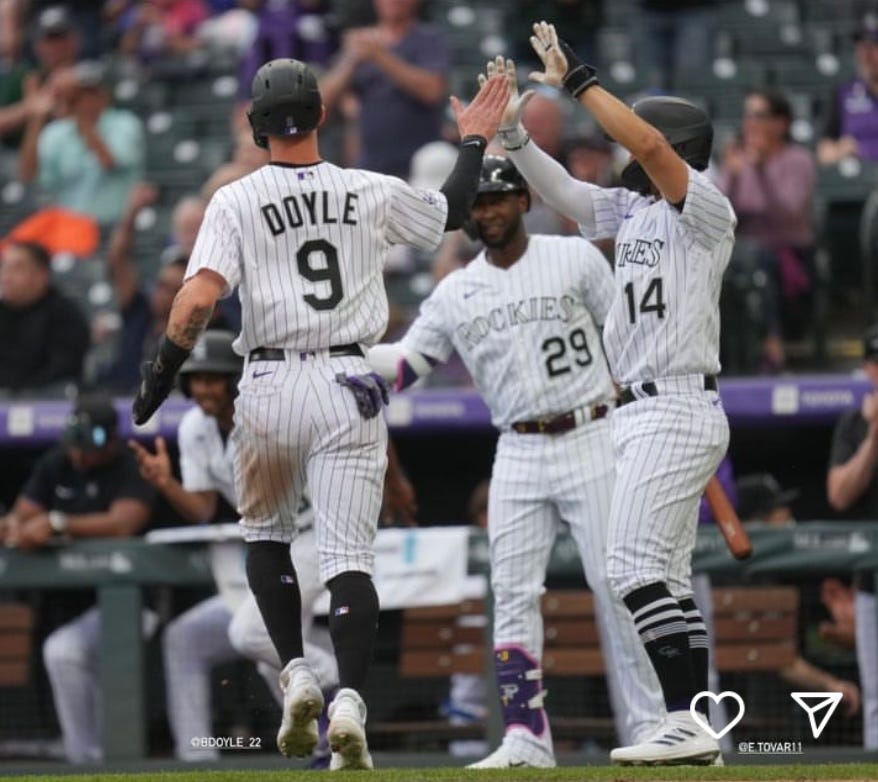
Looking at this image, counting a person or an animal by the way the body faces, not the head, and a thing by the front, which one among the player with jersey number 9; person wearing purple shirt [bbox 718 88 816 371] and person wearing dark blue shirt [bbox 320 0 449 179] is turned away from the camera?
the player with jersey number 9

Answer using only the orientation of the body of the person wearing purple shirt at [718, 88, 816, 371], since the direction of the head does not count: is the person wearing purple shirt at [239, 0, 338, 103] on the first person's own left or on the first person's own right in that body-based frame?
on the first person's own right

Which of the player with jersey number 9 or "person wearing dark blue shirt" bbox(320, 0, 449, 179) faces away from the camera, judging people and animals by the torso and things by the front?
the player with jersey number 9

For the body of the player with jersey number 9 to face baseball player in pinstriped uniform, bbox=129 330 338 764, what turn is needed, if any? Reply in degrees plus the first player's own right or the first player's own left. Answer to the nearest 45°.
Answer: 0° — they already face them

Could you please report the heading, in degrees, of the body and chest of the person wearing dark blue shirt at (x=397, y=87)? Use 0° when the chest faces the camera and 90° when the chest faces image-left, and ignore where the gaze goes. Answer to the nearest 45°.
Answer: approximately 45°

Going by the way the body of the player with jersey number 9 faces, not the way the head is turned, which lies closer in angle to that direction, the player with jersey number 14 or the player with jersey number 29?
the player with jersey number 29

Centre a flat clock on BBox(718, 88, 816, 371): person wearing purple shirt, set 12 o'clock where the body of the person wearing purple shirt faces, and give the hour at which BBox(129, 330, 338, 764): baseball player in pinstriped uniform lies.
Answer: The baseball player in pinstriped uniform is roughly at 12 o'clock from the person wearing purple shirt.

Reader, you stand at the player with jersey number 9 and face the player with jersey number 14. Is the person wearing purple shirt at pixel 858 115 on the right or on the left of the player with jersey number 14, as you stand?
left

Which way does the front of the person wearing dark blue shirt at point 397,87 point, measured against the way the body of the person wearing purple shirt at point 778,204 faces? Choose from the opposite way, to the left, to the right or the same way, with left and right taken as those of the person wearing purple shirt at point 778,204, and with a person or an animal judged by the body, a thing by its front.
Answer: the same way

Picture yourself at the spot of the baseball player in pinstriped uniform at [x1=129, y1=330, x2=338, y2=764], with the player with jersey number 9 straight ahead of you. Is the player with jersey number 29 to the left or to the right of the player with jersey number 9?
left

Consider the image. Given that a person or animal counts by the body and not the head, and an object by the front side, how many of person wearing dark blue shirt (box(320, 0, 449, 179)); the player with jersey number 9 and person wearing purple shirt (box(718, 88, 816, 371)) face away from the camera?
1

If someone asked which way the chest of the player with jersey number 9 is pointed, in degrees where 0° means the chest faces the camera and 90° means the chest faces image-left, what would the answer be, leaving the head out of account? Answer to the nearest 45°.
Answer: approximately 180°

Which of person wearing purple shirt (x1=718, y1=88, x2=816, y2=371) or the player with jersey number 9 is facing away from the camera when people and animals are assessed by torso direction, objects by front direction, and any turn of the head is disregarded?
the player with jersey number 9

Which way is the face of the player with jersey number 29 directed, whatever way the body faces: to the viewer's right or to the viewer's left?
to the viewer's left

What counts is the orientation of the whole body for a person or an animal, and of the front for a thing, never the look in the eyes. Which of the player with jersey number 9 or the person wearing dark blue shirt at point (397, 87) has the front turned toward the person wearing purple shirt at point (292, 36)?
the player with jersey number 9

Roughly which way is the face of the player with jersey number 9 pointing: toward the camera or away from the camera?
away from the camera

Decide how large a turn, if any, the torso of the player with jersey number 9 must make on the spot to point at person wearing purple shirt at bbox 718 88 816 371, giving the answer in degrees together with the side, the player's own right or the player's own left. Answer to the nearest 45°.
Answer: approximately 45° to the player's own right
